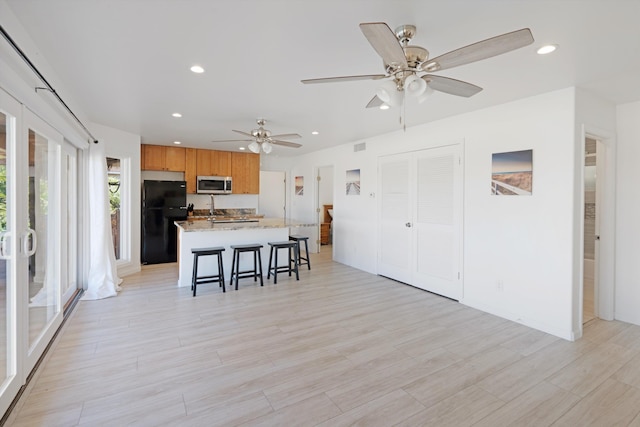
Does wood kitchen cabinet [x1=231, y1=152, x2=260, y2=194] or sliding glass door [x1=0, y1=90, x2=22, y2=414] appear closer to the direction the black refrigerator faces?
the sliding glass door

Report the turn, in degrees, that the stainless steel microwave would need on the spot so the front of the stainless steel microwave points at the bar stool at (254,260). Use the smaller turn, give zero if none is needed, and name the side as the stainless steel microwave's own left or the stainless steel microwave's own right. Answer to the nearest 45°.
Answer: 0° — it already faces it

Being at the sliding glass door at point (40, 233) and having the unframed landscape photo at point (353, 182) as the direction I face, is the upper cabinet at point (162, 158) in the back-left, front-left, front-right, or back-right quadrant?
front-left

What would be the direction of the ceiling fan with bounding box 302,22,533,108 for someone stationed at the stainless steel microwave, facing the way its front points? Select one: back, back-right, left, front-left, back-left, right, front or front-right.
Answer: front

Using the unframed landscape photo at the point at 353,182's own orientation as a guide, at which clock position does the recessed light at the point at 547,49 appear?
The recessed light is roughly at 10 o'clock from the unframed landscape photo.

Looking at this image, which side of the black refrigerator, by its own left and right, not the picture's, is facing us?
front

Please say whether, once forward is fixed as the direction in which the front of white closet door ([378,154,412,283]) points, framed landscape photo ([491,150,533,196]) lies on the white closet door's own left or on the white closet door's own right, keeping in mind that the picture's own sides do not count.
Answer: on the white closet door's own left

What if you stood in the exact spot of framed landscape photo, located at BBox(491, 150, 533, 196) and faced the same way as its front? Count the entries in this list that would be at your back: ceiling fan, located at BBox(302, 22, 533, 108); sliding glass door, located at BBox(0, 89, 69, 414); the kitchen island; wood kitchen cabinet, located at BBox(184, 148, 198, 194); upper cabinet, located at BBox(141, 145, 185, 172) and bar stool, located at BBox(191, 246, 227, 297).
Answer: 0

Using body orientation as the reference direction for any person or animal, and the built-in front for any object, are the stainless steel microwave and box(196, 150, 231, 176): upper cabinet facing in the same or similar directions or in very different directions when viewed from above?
same or similar directions

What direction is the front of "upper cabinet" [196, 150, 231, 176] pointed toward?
toward the camera

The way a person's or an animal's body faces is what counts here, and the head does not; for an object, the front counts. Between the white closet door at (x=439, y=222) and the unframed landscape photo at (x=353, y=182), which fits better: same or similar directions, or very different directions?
same or similar directions

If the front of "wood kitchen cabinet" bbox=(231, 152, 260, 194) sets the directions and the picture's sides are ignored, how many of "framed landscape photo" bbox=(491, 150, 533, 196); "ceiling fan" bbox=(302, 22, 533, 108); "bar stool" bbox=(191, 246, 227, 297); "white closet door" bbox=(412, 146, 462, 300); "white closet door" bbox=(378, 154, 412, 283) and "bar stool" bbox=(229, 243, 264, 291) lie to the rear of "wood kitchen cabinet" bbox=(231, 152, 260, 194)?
0

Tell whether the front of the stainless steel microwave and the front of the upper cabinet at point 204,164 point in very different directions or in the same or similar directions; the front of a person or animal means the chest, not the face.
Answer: same or similar directions

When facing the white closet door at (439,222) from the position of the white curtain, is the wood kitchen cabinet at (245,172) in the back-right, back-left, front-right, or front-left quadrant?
front-left

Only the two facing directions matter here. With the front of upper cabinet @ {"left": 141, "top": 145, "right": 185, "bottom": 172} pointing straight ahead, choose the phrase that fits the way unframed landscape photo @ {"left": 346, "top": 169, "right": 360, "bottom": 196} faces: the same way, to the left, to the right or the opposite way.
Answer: to the right

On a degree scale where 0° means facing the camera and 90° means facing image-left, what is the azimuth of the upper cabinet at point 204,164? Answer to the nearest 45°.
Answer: approximately 0°

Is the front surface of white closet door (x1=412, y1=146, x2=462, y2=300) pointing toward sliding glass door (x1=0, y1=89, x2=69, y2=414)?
yes
